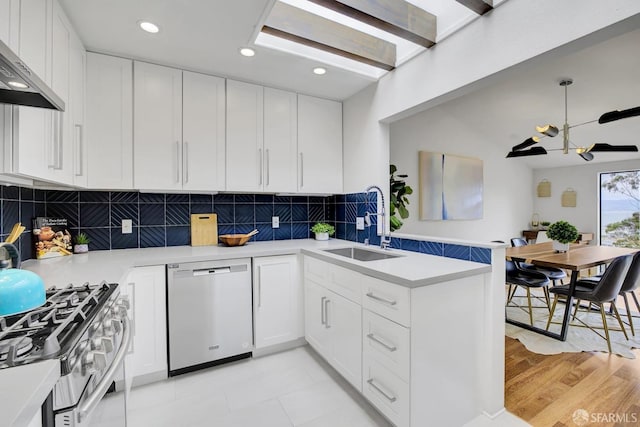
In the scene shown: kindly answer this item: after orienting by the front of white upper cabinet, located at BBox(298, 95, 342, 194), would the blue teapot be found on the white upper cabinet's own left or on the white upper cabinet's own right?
on the white upper cabinet's own right

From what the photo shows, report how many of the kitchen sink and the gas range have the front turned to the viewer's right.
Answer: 1

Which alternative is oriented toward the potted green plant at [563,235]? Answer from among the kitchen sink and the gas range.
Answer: the gas range

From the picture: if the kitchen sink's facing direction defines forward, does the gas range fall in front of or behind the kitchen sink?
in front

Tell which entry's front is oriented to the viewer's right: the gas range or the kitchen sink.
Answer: the gas range

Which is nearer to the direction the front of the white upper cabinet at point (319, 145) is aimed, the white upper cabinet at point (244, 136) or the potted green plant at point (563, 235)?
the potted green plant

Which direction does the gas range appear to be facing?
to the viewer's right

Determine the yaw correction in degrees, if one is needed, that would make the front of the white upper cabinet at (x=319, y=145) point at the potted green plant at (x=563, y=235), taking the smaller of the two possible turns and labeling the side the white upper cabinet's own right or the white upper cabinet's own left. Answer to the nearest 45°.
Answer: approximately 45° to the white upper cabinet's own left

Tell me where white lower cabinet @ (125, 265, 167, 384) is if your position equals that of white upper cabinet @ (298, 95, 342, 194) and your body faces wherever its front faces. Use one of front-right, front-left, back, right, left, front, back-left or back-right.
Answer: right

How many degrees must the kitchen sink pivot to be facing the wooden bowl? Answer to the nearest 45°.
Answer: approximately 45° to its right

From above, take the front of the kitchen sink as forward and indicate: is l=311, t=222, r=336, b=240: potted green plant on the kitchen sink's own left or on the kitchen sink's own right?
on the kitchen sink's own right

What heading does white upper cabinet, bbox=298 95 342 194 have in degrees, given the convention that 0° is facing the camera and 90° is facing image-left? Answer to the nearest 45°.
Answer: approximately 315°
